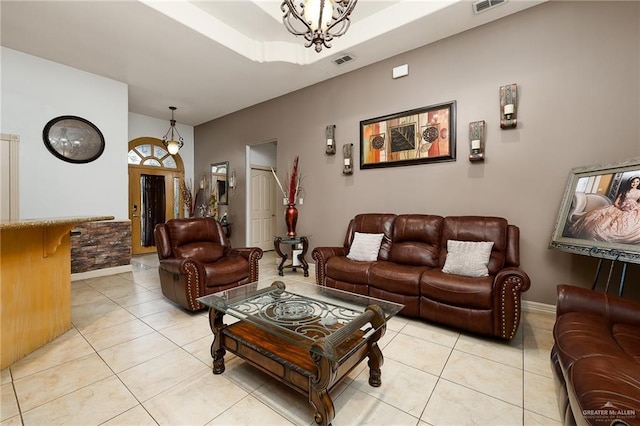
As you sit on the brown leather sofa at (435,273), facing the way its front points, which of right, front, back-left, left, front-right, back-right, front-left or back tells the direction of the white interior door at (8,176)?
front-right

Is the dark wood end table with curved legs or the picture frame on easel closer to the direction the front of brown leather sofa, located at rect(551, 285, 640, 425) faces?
the dark wood end table with curved legs

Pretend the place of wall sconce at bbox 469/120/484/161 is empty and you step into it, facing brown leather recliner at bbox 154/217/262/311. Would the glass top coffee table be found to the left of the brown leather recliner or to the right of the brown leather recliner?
left

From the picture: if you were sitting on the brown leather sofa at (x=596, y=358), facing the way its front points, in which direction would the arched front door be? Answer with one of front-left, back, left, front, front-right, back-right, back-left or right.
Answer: front

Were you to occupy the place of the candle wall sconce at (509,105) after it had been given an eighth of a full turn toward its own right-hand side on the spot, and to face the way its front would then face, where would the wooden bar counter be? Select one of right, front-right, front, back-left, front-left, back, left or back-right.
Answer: front-left

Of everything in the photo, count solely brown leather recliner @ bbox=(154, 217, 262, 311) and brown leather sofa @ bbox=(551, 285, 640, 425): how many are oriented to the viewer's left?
1

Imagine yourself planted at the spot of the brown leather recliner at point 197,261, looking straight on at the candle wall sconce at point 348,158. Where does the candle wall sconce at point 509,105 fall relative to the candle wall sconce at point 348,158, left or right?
right

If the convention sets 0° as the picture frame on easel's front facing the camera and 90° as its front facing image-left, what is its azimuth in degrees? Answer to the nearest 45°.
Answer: approximately 45°

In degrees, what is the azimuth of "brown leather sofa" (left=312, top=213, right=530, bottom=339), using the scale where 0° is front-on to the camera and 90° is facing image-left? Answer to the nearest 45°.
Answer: approximately 45°

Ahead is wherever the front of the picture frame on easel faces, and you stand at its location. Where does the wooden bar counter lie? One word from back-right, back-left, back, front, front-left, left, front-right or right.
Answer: front

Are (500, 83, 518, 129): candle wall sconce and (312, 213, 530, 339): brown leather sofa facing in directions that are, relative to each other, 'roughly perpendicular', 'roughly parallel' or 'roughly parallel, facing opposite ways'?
roughly parallel

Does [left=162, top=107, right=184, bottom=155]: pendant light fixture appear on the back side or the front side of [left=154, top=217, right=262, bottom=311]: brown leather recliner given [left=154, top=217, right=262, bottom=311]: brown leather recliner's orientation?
on the back side

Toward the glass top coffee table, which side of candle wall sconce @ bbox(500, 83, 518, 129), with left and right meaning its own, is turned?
front

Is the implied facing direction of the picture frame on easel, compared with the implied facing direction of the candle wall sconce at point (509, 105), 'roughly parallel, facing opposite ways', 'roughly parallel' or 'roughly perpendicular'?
roughly parallel

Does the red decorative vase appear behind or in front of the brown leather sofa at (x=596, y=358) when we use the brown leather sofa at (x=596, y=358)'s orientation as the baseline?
in front

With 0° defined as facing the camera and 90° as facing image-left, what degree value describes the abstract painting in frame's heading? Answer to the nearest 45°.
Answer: approximately 45°

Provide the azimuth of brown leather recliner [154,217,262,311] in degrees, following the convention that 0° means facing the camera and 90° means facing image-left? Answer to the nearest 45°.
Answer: approximately 315°

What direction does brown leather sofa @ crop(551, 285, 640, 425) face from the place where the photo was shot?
facing to the left of the viewer
